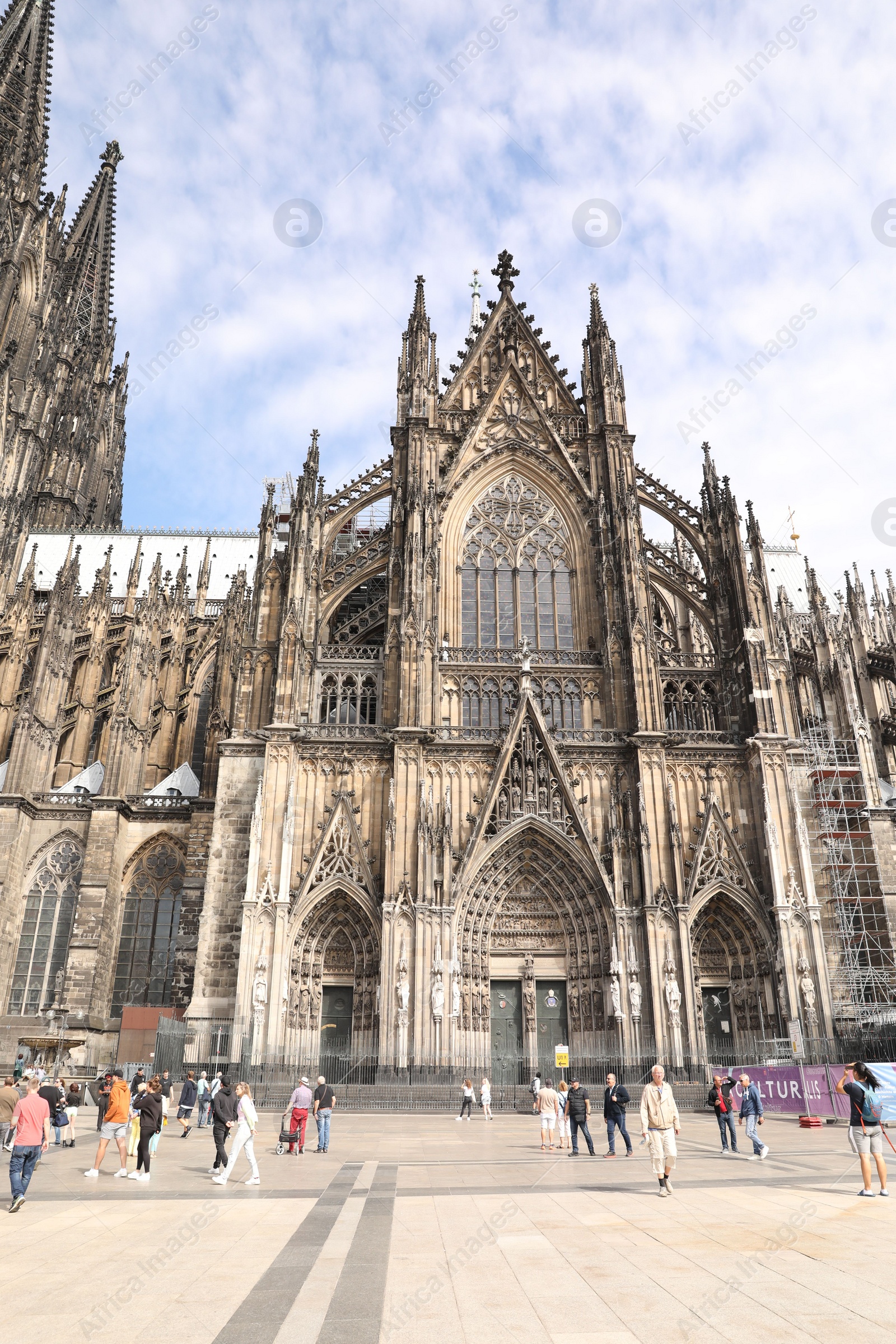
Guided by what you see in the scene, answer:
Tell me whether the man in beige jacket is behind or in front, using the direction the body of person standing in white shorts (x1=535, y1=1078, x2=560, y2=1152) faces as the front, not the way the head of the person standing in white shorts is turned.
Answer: behind

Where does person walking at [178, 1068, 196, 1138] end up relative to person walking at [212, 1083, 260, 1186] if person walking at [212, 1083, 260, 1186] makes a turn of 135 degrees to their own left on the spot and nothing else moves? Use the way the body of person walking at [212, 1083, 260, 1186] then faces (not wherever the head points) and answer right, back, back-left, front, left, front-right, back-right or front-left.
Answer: back-left

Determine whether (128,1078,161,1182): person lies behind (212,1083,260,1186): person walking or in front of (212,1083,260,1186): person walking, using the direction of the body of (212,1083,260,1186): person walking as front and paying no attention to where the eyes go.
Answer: in front

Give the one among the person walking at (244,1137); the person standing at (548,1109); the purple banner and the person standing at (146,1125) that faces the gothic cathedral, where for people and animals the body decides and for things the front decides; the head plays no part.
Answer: the person standing at (548,1109)

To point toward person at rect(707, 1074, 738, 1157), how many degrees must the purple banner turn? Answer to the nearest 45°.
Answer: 0° — it already faces them

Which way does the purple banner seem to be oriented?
toward the camera

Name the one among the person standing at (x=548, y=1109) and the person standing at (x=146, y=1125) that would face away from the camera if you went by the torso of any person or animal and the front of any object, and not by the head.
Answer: the person standing at (x=548, y=1109)
